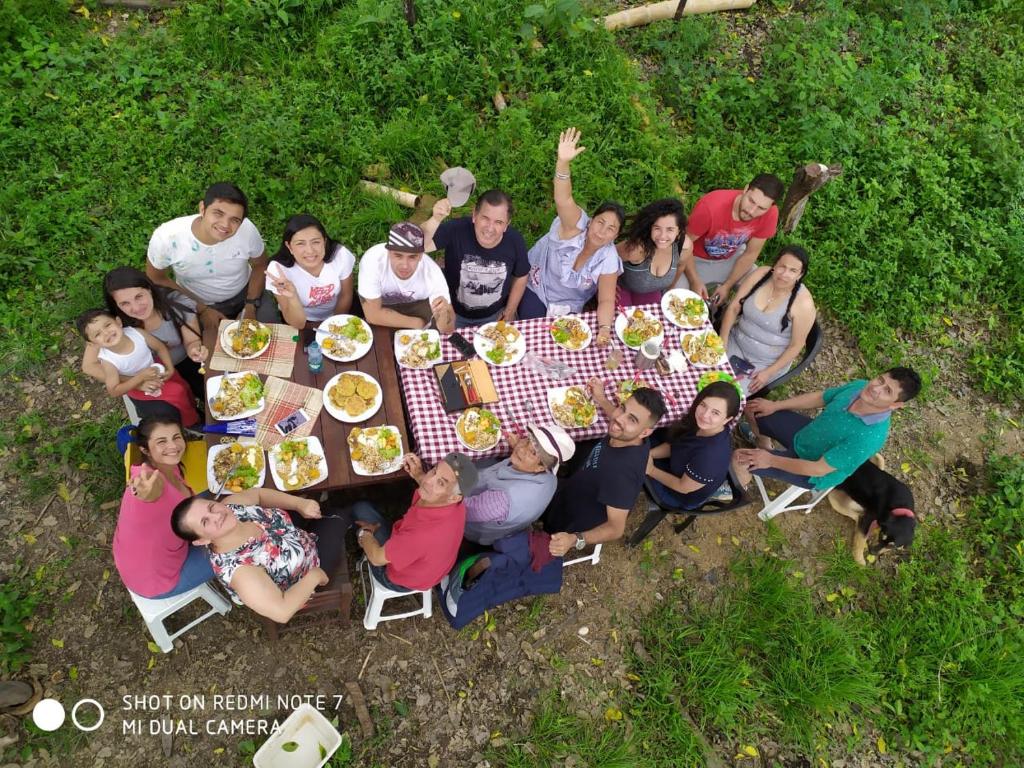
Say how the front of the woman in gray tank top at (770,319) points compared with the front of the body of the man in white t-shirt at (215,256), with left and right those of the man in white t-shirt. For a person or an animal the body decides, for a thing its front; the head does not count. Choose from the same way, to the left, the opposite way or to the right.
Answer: to the right

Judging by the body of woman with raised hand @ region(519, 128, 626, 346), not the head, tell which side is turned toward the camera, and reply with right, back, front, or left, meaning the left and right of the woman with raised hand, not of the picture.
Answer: front

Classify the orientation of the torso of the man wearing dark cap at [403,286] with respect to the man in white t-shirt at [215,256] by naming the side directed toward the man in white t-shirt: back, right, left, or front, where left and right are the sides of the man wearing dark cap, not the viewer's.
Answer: right

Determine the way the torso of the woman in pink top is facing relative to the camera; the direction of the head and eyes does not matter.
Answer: to the viewer's right

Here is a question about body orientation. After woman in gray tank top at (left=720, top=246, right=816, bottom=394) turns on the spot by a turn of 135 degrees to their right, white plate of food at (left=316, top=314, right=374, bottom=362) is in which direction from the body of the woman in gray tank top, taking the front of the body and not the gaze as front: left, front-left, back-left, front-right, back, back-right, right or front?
back-left

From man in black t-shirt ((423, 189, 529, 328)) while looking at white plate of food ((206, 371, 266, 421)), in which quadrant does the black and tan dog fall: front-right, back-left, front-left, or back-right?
back-left

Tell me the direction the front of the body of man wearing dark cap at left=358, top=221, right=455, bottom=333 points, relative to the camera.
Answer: toward the camera

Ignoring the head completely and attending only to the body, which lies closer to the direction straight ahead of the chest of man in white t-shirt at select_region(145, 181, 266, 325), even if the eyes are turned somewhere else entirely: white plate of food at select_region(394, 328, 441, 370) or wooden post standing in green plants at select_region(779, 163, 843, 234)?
the white plate of food

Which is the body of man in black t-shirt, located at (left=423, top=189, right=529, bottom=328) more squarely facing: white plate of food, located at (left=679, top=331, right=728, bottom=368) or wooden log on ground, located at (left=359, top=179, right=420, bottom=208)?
the white plate of food

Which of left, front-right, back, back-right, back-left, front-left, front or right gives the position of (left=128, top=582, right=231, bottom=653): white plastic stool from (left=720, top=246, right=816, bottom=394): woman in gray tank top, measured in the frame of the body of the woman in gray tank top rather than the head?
front

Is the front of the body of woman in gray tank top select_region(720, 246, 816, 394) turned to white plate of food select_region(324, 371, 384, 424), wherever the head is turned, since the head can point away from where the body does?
yes
